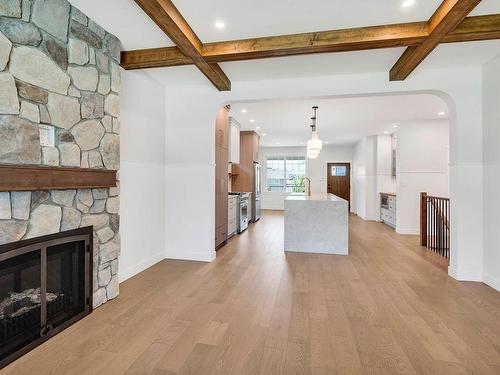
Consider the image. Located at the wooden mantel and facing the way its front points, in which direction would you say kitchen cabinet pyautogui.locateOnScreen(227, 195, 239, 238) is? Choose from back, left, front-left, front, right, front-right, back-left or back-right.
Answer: left

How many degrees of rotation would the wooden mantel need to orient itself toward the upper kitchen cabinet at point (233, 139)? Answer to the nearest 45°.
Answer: approximately 90° to its left

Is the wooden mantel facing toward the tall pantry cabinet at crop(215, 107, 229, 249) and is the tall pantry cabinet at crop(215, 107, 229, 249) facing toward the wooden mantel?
no

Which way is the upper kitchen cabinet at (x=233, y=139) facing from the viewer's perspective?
to the viewer's right

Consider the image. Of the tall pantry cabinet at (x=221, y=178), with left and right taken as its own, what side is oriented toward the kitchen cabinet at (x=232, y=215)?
left

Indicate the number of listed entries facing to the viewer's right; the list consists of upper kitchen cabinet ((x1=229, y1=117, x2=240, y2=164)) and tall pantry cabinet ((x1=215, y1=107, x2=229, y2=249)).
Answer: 2

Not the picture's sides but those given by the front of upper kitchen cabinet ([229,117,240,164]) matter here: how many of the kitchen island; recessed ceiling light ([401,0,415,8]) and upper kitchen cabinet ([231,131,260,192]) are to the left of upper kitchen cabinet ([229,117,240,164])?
1

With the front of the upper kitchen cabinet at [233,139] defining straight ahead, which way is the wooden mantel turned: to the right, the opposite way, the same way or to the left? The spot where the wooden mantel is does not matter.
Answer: the same way

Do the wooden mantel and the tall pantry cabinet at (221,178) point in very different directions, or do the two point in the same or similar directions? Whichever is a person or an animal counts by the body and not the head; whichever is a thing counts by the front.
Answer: same or similar directions

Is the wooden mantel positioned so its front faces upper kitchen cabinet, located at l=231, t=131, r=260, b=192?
no

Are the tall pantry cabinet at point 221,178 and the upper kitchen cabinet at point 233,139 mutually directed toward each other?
no

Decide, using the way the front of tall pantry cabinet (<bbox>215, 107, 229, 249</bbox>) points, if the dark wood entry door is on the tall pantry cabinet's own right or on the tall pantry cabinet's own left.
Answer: on the tall pantry cabinet's own left

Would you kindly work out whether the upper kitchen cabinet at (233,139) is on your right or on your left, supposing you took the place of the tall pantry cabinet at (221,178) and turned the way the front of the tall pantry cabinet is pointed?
on your left

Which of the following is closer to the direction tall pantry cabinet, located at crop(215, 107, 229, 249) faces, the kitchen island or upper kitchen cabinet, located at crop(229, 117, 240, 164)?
the kitchen island

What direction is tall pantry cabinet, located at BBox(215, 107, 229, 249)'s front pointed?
to the viewer's right

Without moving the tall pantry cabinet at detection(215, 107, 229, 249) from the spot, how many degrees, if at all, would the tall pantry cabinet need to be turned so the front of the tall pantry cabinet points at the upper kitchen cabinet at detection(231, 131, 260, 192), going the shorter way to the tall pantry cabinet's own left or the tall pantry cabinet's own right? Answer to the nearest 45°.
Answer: approximately 90° to the tall pantry cabinet's own left

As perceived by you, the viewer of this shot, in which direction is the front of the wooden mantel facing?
facing the viewer and to the right of the viewer
